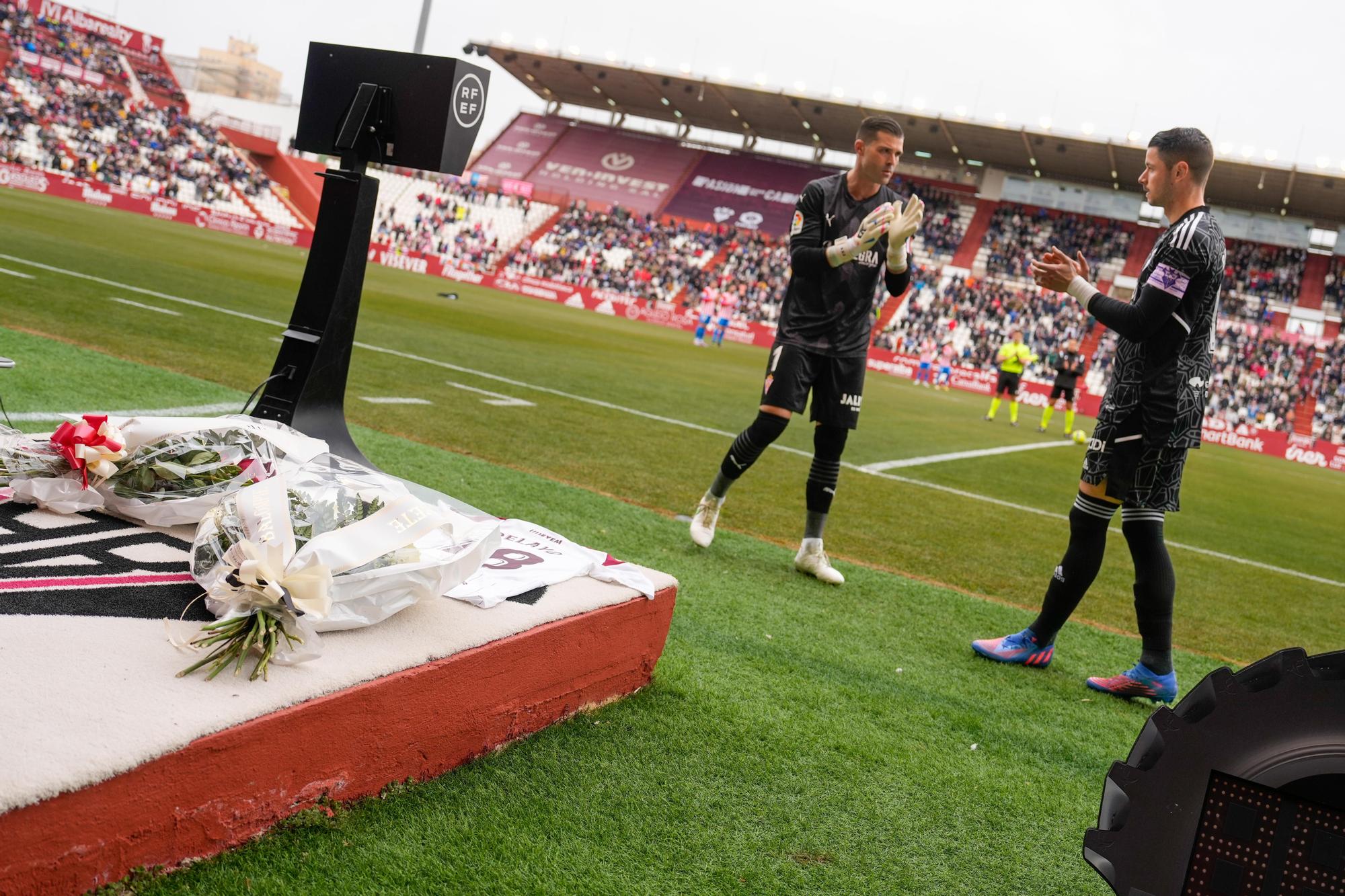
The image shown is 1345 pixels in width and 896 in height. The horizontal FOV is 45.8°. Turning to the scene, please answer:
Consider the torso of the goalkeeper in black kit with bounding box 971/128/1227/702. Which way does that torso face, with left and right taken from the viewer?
facing to the left of the viewer

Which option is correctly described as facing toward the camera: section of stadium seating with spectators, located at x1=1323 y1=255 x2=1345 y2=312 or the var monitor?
the section of stadium seating with spectators

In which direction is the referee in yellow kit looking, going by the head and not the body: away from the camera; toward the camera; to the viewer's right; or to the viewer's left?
toward the camera

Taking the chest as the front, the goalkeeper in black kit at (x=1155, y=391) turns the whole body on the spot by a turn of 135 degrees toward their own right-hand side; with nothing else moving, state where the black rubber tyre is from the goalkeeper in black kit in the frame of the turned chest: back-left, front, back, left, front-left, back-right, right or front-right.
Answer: back-right

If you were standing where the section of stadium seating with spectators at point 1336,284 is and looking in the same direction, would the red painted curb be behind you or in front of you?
in front

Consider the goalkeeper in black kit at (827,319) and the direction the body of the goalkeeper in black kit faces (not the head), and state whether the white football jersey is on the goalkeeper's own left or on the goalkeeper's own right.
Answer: on the goalkeeper's own right

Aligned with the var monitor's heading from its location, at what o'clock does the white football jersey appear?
The white football jersey is roughly at 4 o'clock from the var monitor.

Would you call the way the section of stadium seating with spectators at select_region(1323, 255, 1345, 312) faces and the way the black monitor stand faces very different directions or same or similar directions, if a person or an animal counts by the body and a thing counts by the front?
very different directions

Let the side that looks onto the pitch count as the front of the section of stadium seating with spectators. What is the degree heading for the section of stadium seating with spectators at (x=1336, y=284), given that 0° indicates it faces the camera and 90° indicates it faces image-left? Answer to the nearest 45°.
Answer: approximately 0°

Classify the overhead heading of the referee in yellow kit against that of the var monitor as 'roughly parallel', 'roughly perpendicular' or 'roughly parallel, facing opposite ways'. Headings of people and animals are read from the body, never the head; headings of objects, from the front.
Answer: roughly parallel, facing opposite ways

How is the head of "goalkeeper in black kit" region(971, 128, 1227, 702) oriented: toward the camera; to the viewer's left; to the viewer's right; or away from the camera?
to the viewer's left

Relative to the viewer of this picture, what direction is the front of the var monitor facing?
facing away from the viewer and to the right of the viewer

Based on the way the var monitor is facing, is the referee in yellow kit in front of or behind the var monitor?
in front

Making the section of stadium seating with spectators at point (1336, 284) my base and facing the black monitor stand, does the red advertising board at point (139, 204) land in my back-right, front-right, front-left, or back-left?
front-right

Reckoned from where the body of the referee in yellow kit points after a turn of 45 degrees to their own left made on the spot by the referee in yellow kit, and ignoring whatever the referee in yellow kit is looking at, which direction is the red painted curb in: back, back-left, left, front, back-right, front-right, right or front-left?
front-right

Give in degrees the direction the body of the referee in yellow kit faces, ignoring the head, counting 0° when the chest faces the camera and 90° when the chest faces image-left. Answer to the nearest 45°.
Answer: approximately 0°

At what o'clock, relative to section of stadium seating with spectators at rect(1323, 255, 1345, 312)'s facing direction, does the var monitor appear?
The var monitor is roughly at 12 o'clock from the section of stadium seating with spectators.

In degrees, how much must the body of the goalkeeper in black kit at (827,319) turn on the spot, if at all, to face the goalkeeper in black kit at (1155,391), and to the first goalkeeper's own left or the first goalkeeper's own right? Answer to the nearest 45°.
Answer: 0° — they already face them

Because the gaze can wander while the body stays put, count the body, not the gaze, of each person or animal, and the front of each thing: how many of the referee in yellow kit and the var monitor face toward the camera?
1
